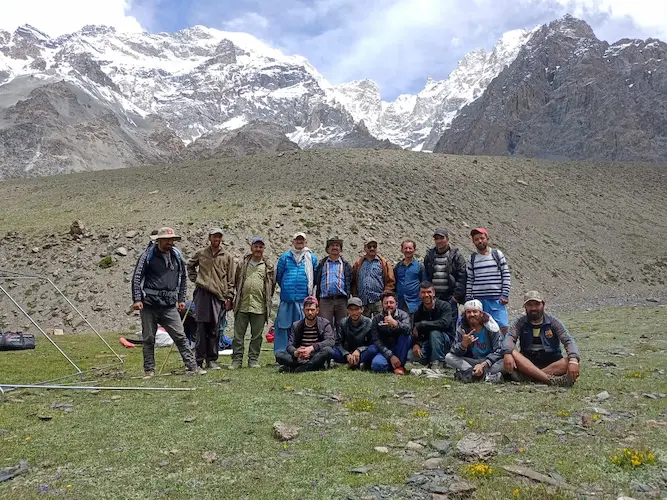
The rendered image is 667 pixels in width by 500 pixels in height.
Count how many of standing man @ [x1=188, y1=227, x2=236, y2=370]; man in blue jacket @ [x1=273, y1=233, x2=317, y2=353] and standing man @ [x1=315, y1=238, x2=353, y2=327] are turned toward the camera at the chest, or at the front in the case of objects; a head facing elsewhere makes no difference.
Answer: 3

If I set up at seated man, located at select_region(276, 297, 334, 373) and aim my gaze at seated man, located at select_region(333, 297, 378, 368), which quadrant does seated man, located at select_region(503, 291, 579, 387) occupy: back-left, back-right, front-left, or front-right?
front-right

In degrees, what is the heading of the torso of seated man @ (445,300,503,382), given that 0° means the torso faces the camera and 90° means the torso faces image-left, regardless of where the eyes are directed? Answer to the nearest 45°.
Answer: approximately 0°

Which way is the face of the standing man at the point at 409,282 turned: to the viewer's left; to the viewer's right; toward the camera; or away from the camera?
toward the camera

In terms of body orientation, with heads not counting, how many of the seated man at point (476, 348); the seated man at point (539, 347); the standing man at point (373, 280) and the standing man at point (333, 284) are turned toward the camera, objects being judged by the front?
4

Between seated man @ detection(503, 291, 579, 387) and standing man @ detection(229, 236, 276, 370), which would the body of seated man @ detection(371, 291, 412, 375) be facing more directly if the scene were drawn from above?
the seated man

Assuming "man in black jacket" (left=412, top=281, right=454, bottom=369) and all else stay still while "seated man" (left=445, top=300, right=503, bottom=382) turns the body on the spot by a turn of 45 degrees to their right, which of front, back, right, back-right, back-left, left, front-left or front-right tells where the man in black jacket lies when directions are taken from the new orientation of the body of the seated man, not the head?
right

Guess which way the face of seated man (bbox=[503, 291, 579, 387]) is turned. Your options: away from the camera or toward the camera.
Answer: toward the camera

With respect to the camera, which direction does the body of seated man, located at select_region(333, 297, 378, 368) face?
toward the camera

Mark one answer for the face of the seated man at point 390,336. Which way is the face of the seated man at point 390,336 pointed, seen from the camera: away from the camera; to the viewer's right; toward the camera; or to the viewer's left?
toward the camera

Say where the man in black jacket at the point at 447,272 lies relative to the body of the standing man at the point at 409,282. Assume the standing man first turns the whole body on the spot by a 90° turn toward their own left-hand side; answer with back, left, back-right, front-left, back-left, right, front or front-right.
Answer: front-right

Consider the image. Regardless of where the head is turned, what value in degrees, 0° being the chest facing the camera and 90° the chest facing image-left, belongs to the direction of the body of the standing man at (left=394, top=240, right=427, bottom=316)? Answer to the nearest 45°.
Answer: approximately 0°

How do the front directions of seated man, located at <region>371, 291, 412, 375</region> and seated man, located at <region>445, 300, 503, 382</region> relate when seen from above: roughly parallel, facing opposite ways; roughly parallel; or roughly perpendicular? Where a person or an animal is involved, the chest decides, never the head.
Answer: roughly parallel

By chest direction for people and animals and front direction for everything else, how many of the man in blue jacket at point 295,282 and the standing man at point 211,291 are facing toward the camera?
2

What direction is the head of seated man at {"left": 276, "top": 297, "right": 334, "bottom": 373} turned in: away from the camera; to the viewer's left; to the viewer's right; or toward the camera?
toward the camera

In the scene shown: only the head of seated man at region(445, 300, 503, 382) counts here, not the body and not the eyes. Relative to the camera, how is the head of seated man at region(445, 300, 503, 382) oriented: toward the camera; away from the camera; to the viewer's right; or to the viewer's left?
toward the camera

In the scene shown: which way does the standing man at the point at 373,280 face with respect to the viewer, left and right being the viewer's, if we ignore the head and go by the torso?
facing the viewer
